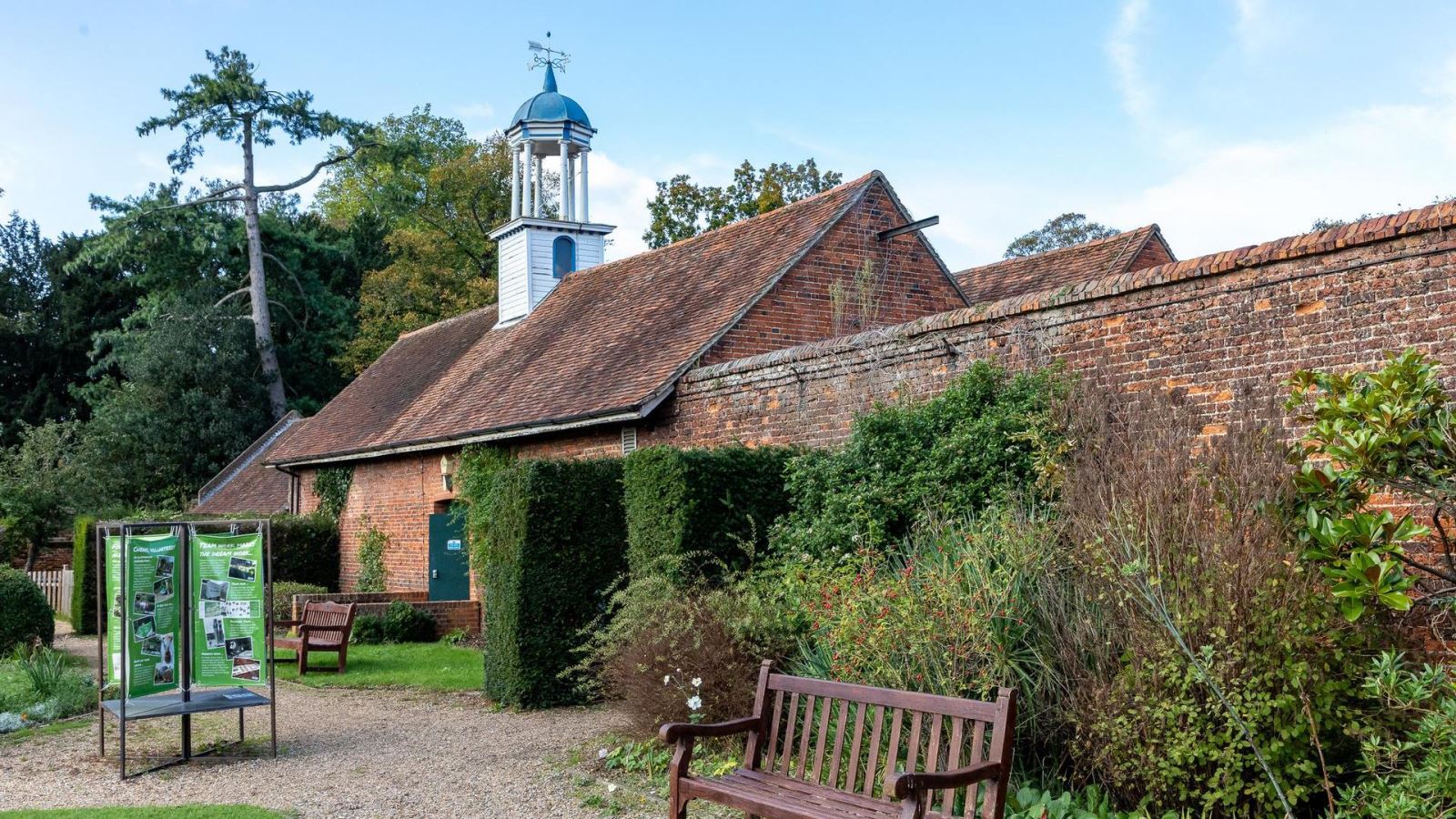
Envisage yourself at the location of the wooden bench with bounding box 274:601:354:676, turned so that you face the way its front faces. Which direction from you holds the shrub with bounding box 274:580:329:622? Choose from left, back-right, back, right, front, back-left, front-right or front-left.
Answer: back-right

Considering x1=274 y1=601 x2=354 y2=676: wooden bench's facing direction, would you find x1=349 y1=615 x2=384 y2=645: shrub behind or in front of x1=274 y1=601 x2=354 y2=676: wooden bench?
behind

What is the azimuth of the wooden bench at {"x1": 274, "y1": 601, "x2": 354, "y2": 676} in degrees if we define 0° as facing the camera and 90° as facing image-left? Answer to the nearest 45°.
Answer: approximately 45°

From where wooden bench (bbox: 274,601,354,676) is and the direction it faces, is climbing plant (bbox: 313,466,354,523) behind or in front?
behind

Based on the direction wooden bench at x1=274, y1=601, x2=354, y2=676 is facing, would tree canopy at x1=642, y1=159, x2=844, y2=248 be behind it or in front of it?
behind

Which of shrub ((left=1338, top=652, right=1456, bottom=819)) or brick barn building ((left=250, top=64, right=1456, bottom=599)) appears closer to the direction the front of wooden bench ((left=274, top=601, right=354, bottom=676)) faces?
the shrub

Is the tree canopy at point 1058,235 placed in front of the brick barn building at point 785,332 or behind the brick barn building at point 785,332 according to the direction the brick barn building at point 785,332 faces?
behind

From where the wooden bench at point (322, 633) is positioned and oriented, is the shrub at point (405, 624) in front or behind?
behind

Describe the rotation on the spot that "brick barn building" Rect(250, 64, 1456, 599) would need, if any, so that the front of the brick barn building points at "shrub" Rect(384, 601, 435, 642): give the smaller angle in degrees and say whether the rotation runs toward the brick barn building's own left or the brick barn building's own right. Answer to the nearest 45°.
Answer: approximately 45° to the brick barn building's own right

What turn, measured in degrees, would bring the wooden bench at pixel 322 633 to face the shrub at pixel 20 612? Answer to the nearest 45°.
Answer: approximately 90° to its right

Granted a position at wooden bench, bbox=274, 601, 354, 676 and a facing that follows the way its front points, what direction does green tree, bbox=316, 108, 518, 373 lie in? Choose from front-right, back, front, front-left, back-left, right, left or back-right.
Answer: back-right

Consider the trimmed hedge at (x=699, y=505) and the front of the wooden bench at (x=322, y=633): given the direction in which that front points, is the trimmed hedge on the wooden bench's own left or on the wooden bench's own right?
on the wooden bench's own left

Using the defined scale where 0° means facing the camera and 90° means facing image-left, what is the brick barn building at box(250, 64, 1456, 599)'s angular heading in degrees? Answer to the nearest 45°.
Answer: approximately 45°
